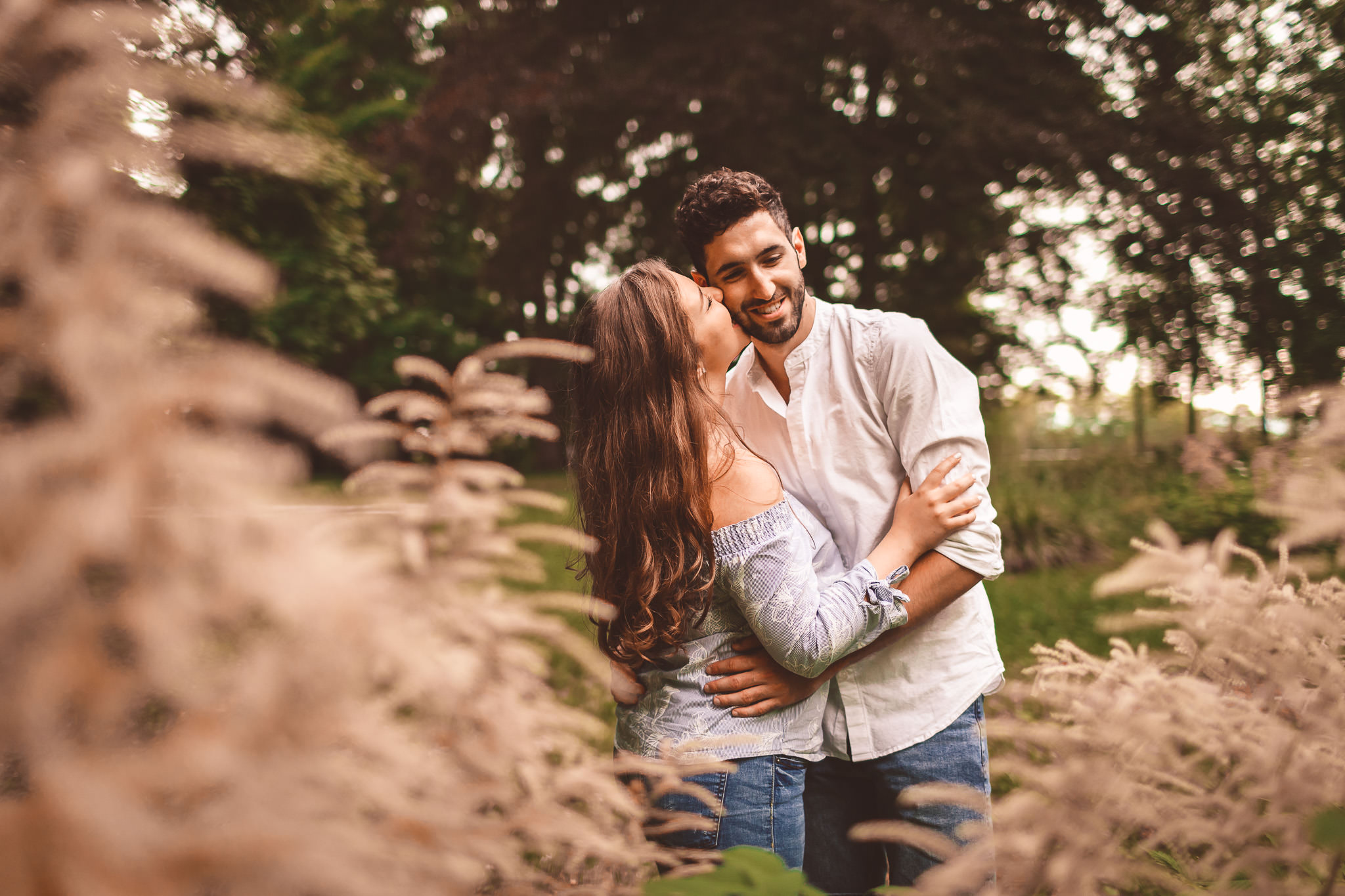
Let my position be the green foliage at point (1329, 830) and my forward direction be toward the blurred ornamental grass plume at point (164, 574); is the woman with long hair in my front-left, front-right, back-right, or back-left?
front-right

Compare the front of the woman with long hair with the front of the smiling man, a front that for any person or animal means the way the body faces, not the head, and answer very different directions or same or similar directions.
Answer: very different directions

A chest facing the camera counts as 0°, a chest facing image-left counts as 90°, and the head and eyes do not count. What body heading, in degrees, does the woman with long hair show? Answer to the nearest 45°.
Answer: approximately 225°

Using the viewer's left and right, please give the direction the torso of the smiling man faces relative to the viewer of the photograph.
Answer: facing the viewer and to the left of the viewer

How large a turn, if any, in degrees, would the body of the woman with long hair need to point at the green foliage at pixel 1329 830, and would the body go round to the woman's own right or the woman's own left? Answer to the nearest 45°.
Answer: approximately 90° to the woman's own right

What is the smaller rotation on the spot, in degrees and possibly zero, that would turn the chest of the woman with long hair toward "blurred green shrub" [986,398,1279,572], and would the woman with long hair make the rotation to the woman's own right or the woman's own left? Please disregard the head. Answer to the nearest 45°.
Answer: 0° — they already face it

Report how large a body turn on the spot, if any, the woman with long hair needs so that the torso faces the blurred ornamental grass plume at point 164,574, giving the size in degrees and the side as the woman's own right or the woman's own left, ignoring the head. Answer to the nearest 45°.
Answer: approximately 135° to the woman's own right
